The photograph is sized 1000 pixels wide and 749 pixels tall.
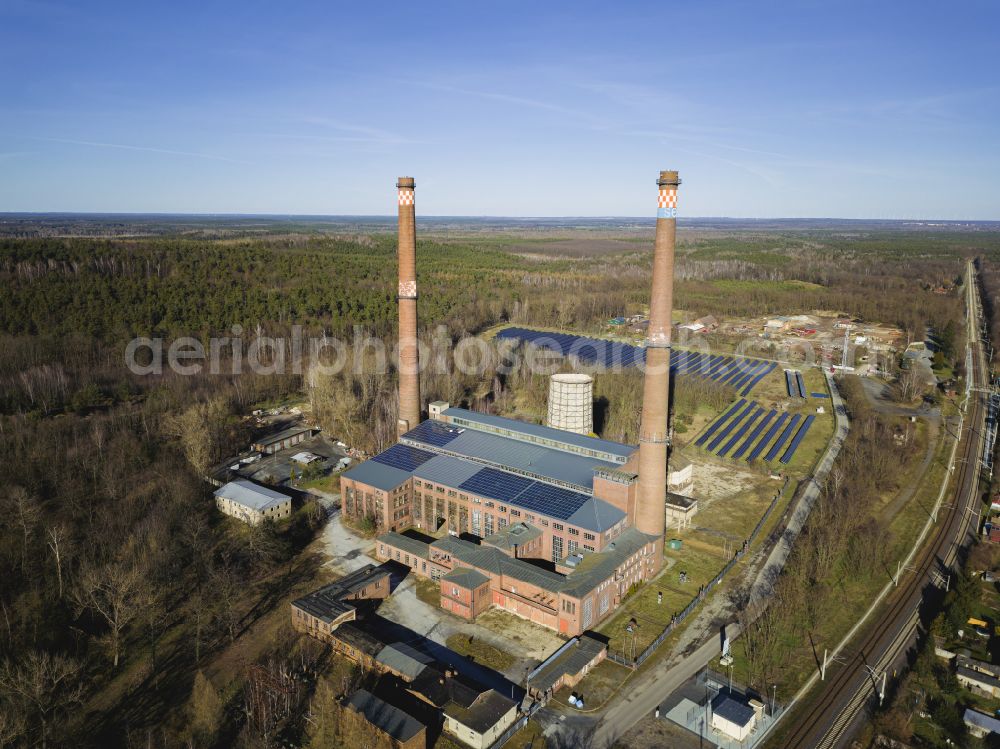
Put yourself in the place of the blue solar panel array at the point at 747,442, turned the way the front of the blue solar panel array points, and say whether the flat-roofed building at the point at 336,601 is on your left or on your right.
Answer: on your right

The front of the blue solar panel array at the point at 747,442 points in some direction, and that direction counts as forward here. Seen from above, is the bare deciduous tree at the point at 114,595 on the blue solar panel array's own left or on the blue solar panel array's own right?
on the blue solar panel array's own right

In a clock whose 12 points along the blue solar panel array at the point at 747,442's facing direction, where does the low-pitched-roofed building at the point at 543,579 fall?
The low-pitched-roofed building is roughly at 2 o'clock from the blue solar panel array.

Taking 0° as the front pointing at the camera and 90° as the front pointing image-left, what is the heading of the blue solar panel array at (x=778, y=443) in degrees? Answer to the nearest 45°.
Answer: approximately 315°
